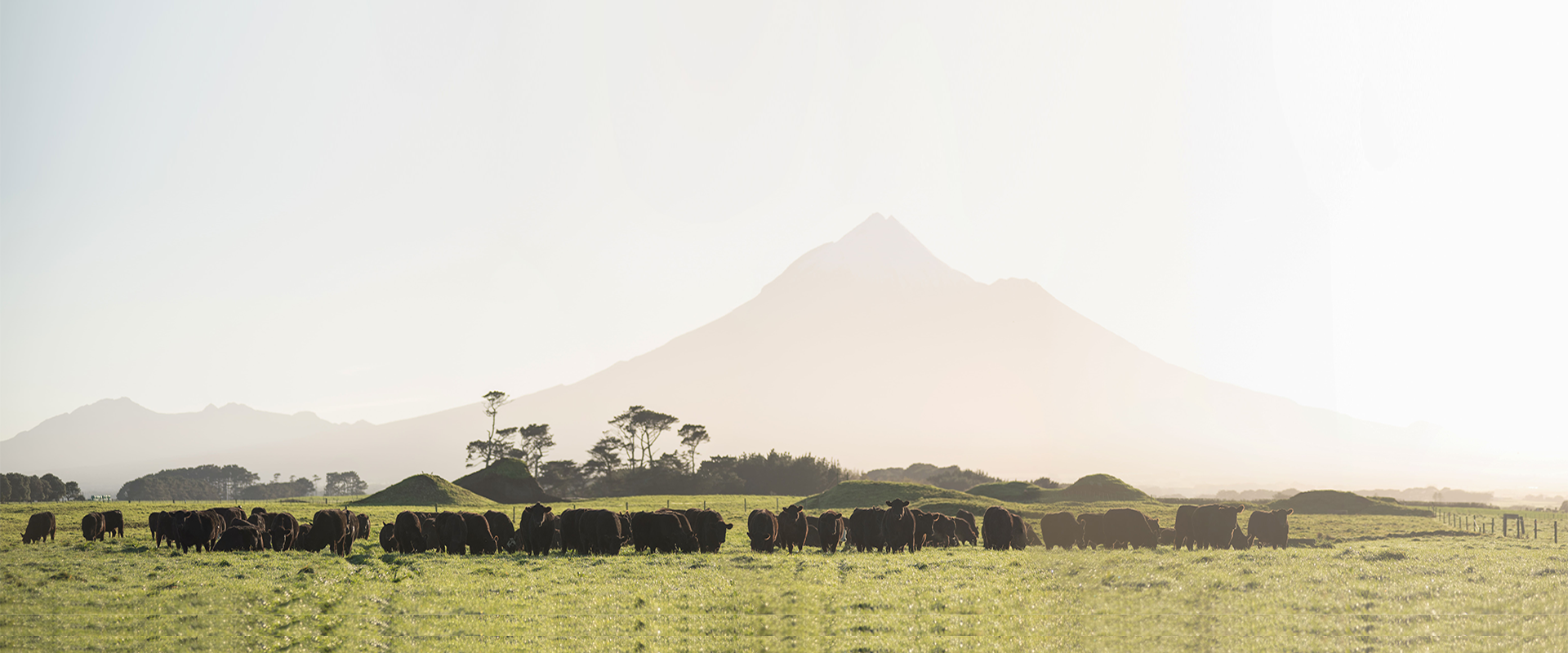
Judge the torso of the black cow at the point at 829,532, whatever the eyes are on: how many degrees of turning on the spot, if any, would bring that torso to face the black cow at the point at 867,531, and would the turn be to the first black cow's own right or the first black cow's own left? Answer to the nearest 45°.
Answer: approximately 135° to the first black cow's own left

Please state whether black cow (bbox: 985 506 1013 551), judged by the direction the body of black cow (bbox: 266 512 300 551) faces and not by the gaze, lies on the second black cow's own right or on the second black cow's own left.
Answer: on the second black cow's own left

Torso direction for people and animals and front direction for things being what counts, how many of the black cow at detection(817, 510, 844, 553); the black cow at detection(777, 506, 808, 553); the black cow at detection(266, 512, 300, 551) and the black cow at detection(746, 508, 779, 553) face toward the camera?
4

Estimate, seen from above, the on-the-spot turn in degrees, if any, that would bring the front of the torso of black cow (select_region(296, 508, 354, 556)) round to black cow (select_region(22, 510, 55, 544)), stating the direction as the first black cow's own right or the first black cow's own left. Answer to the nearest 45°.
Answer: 0° — it already faces it
